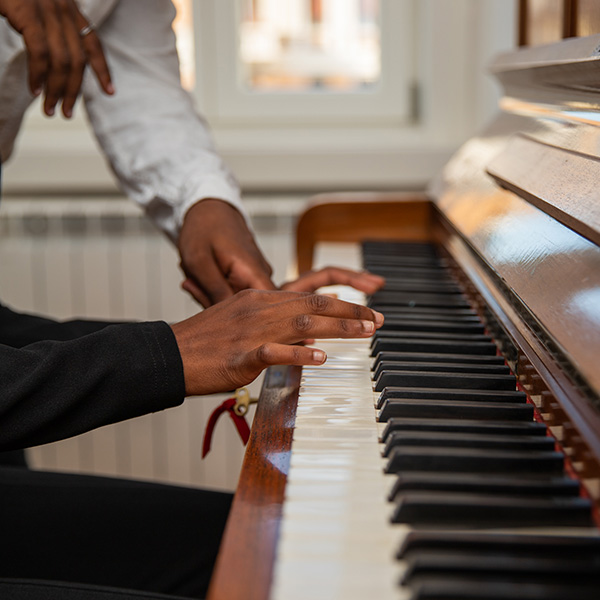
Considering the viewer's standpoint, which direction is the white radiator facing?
facing the viewer

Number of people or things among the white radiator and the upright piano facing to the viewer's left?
1

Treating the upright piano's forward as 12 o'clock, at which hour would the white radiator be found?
The white radiator is roughly at 2 o'clock from the upright piano.

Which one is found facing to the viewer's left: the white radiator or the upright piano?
the upright piano

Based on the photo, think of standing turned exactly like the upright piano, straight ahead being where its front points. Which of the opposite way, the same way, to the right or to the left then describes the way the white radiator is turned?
to the left

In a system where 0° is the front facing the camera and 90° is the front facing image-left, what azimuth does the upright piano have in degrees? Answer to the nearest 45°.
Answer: approximately 90°

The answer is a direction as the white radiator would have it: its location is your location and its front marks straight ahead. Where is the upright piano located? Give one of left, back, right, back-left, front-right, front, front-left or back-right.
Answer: front
